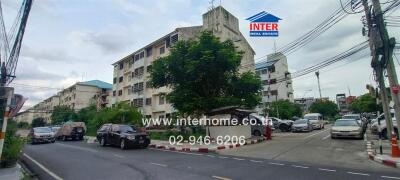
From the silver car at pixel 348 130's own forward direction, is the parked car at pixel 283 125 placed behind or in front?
behind

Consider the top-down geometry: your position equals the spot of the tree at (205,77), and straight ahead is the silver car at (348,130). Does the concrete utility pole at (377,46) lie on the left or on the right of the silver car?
right

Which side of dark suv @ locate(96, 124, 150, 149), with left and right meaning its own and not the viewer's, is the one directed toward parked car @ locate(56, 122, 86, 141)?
back

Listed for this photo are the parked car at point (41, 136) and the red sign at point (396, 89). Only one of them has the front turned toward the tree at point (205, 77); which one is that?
the parked car

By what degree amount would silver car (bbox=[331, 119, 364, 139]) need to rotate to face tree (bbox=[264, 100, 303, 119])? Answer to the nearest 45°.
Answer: approximately 180°
